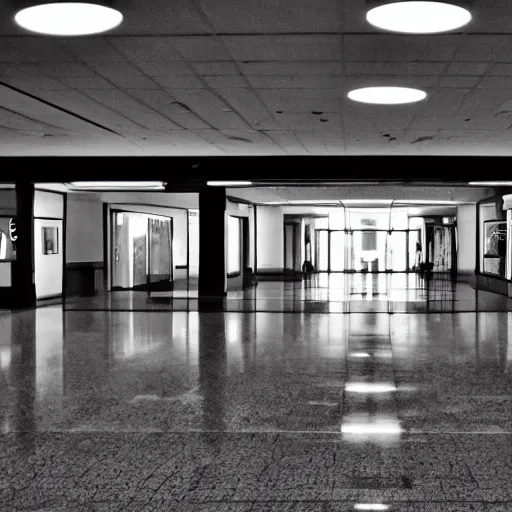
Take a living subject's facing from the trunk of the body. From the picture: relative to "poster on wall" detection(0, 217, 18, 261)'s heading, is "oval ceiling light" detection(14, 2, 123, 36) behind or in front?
in front

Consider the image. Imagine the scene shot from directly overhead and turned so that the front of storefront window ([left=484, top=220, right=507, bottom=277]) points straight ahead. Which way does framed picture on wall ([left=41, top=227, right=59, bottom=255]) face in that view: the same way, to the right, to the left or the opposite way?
to the left

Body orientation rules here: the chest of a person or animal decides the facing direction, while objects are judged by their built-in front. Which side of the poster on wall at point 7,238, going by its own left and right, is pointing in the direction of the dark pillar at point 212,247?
left

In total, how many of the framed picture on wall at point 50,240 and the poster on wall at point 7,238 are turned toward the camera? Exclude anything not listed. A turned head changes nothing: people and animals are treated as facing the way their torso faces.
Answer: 2

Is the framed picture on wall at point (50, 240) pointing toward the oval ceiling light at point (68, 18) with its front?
yes

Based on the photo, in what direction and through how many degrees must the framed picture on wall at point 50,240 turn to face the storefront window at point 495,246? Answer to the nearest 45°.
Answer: approximately 90° to its left

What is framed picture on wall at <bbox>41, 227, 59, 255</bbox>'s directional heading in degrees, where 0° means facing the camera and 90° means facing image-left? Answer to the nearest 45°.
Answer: approximately 0°

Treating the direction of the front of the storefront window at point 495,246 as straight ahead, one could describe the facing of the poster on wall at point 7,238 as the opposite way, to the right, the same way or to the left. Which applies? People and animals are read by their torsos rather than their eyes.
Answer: to the left

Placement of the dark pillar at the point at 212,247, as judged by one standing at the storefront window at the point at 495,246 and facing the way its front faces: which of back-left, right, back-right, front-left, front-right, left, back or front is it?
front-right

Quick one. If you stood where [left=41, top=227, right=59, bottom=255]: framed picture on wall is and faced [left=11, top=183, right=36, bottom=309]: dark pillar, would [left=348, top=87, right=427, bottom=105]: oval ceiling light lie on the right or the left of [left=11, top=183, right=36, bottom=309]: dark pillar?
left

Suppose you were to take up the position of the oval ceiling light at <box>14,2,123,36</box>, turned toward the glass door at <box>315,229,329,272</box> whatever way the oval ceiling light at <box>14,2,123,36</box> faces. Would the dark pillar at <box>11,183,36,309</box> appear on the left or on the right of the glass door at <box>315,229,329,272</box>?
left

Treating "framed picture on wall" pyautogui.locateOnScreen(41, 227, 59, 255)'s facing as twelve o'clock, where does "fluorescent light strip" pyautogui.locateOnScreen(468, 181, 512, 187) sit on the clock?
The fluorescent light strip is roughly at 10 o'clock from the framed picture on wall.
